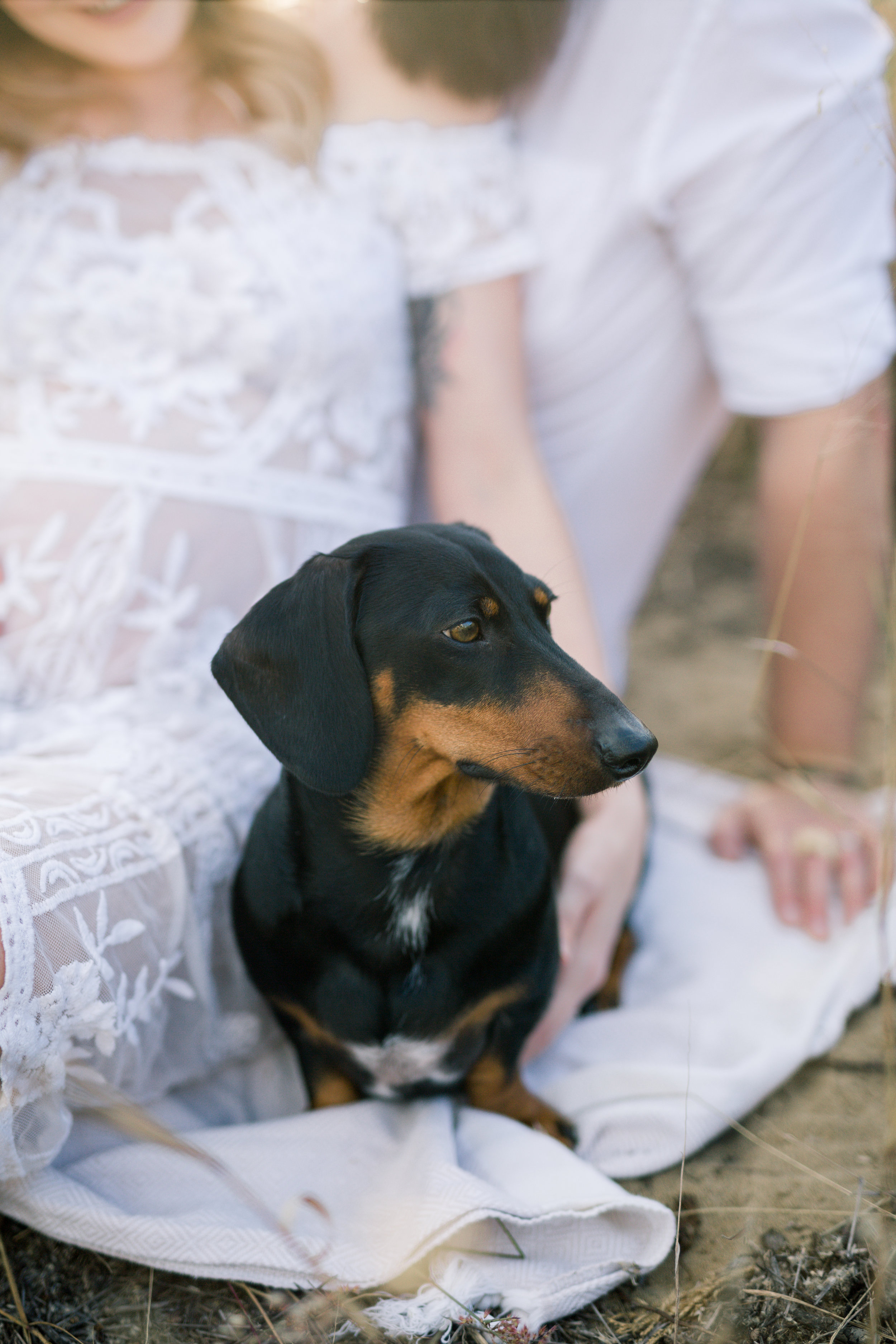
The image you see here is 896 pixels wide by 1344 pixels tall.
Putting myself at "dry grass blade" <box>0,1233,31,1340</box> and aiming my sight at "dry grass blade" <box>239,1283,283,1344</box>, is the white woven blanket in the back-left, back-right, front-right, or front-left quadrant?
front-left

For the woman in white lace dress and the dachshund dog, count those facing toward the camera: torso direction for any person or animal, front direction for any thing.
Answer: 2

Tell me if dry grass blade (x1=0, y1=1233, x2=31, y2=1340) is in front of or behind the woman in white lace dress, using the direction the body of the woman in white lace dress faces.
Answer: in front

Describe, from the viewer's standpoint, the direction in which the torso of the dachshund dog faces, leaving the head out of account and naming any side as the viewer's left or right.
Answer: facing the viewer

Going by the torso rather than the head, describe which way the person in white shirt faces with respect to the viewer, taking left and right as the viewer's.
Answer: facing the viewer and to the left of the viewer

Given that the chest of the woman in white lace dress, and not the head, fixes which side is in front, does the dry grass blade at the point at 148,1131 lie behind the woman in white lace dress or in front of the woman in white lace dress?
in front

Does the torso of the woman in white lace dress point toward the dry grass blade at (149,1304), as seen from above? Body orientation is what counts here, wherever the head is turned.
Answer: yes
